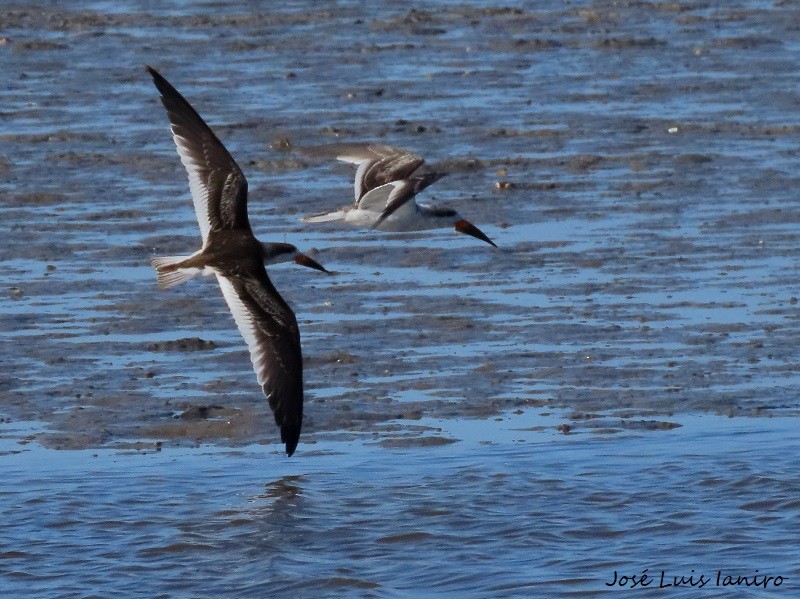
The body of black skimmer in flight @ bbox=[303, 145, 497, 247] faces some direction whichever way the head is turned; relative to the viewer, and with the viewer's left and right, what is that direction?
facing to the right of the viewer

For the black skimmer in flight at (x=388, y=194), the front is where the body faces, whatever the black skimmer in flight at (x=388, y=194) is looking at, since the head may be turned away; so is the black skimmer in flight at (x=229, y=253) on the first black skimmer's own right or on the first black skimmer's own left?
on the first black skimmer's own right
